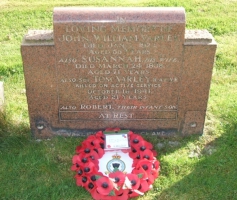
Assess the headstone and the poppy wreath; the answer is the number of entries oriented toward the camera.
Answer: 2

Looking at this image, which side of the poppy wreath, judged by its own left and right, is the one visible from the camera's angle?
front

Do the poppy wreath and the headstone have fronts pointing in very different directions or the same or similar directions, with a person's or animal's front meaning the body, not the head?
same or similar directions
